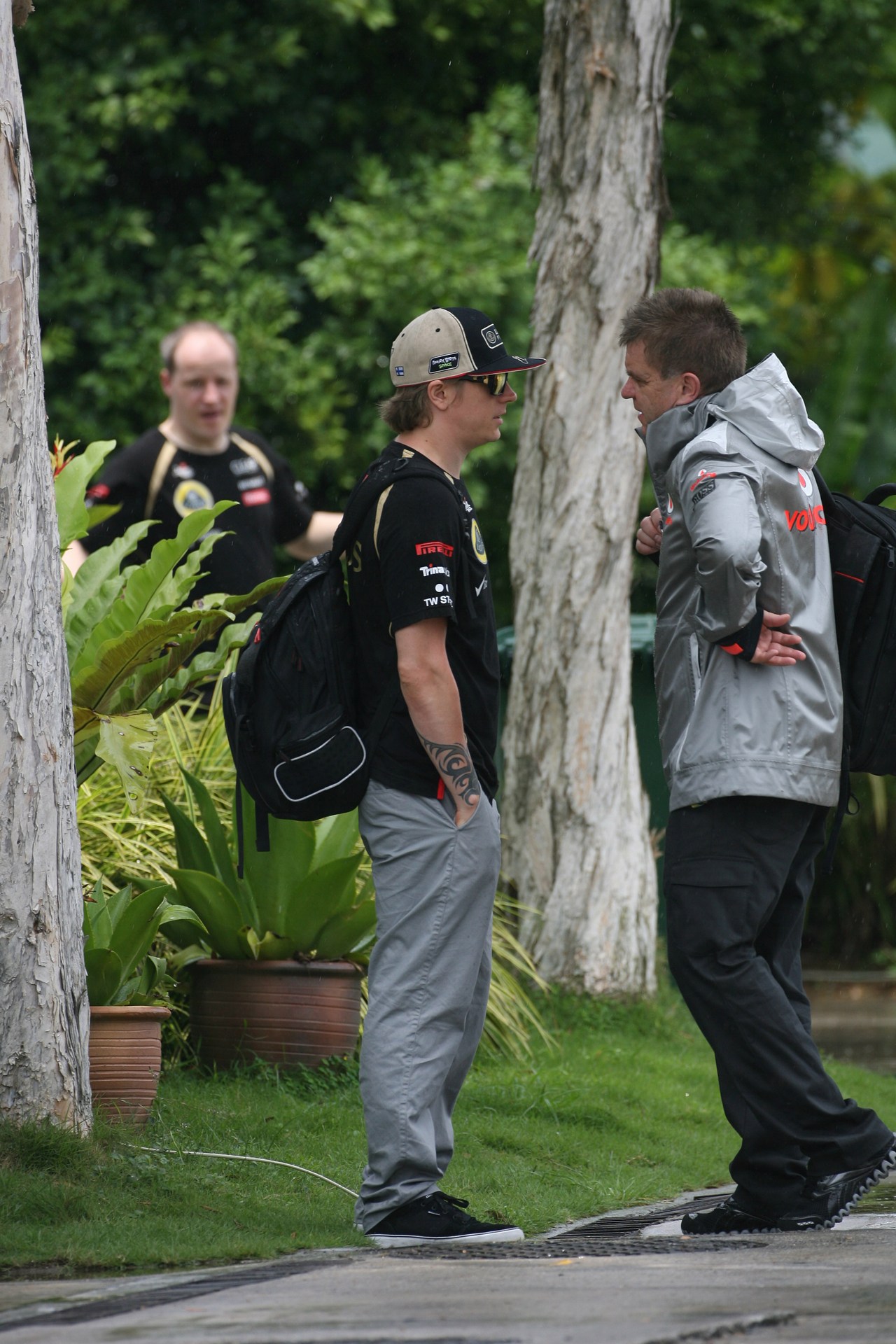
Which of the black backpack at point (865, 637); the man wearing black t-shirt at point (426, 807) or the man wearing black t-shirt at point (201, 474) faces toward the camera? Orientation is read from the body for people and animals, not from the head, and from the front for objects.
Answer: the man wearing black t-shirt at point (201, 474)

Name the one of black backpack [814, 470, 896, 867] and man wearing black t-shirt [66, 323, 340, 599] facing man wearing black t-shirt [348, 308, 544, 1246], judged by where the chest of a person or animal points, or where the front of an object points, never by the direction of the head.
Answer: man wearing black t-shirt [66, 323, 340, 599]

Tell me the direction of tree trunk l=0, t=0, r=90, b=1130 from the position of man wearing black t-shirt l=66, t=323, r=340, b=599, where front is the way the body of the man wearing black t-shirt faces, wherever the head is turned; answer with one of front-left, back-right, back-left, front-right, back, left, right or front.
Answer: front

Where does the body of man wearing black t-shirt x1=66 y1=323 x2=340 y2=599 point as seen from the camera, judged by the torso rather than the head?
toward the camera

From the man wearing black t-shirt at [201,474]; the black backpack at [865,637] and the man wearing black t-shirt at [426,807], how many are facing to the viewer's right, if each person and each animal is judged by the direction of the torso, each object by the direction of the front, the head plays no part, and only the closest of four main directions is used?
2

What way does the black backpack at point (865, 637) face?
to the viewer's right

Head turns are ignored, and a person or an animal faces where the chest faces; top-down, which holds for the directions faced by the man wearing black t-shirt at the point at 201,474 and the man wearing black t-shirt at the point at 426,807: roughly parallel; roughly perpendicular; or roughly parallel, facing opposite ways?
roughly perpendicular

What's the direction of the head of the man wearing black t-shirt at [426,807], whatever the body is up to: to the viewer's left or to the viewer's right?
to the viewer's right

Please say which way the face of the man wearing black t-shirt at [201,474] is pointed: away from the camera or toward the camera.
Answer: toward the camera

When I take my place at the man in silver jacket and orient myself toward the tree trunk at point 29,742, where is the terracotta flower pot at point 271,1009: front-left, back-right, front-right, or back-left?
front-right

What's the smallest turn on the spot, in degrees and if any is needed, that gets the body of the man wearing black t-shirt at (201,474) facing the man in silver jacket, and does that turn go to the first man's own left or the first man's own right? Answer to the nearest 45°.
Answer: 0° — they already face them

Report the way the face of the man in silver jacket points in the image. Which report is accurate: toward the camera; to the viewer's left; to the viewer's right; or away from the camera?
to the viewer's left

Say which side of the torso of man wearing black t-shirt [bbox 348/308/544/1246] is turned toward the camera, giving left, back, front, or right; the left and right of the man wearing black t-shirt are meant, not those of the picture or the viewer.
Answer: right

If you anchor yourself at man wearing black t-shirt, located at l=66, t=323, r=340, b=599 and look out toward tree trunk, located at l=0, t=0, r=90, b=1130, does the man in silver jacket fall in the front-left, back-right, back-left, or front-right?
front-left

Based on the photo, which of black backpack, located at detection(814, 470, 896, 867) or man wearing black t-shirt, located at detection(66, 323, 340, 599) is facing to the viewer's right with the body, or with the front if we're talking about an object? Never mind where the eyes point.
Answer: the black backpack

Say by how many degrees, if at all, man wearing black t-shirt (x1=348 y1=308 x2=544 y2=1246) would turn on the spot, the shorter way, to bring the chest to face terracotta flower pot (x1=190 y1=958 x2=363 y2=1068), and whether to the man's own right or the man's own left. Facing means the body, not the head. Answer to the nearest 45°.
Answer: approximately 90° to the man's own left

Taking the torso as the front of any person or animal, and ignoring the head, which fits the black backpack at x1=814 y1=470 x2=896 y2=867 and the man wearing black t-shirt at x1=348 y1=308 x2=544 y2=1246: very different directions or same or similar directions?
same or similar directions
